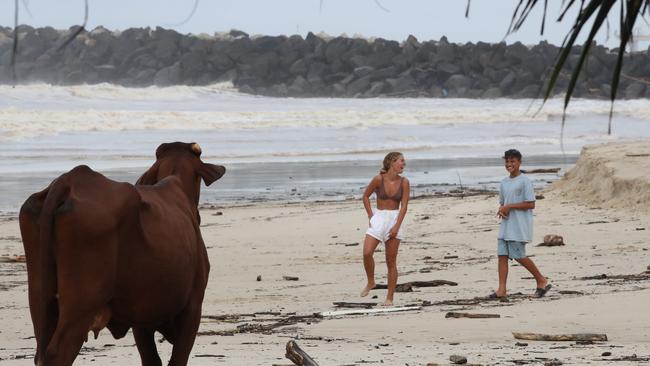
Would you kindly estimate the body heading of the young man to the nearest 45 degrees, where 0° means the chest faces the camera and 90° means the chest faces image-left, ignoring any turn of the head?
approximately 45°

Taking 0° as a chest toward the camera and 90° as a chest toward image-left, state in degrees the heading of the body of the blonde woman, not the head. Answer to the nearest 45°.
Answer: approximately 0°

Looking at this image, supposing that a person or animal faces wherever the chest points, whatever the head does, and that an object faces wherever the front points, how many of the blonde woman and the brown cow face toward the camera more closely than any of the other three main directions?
1

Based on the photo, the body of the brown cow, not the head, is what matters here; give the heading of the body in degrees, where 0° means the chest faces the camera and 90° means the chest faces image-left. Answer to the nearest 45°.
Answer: approximately 225°

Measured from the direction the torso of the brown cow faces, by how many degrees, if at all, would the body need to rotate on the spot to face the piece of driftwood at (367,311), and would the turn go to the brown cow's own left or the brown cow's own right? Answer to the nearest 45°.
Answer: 0° — it already faces it

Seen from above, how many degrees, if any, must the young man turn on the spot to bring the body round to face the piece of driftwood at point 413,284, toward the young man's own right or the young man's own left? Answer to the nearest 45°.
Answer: approximately 45° to the young man's own right

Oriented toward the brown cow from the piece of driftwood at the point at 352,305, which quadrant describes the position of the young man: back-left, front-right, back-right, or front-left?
back-left

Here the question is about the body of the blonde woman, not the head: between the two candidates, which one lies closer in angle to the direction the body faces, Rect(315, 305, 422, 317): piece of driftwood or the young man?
the piece of driftwood

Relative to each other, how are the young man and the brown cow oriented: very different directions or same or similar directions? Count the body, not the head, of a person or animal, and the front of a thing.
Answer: very different directions
